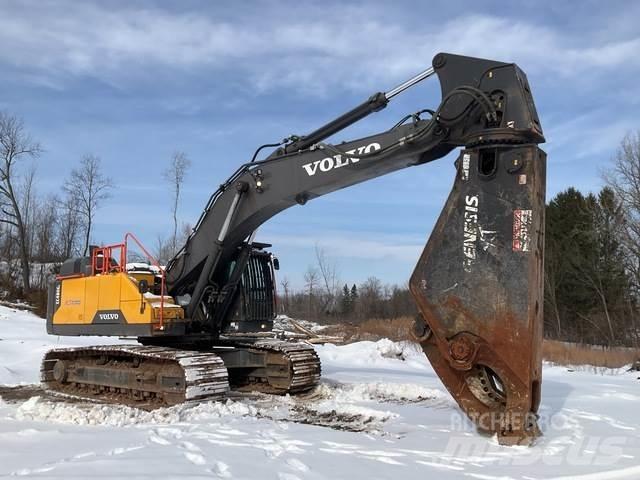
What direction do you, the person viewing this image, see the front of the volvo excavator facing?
facing the viewer and to the right of the viewer
